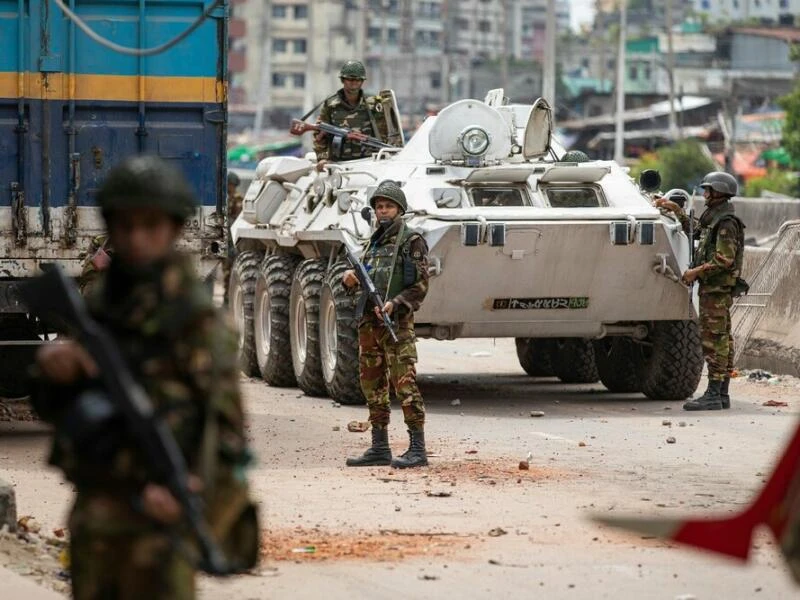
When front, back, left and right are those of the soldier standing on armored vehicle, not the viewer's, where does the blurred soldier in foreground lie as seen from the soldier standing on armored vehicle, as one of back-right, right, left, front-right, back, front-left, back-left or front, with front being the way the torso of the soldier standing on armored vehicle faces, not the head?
front

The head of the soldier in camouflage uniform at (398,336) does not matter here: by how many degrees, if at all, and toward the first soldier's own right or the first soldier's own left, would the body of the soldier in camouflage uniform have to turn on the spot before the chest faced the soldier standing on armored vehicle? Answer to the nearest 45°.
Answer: approximately 135° to the first soldier's own right

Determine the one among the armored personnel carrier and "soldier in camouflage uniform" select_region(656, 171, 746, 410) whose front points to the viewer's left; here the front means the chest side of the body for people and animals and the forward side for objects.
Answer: the soldier in camouflage uniform

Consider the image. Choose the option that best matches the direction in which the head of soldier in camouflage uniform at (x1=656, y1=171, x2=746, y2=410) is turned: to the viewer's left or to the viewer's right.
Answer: to the viewer's left

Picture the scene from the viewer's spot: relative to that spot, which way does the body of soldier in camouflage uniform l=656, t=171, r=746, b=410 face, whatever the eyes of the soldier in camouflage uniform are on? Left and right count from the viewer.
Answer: facing to the left of the viewer

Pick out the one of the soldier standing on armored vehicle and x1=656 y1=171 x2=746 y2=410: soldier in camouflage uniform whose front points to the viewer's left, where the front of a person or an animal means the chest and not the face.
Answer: the soldier in camouflage uniform

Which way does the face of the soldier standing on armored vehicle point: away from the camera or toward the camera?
toward the camera

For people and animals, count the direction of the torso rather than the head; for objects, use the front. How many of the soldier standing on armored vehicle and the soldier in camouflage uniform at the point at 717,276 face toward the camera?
1

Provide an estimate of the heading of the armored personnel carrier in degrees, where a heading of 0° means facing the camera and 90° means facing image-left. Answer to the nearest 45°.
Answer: approximately 315°

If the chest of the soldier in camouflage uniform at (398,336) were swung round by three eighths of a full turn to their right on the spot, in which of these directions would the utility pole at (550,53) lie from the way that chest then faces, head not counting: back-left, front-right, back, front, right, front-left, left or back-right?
front

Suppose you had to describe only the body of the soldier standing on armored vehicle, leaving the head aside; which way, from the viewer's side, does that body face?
toward the camera

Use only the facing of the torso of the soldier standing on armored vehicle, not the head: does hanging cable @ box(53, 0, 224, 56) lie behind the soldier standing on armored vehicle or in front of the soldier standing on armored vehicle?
in front

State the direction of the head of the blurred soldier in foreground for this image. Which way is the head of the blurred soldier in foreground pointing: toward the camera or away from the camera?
toward the camera

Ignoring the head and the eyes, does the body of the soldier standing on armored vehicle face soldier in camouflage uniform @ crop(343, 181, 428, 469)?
yes

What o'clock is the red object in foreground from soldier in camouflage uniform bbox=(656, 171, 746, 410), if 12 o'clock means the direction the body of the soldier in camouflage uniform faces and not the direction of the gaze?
The red object in foreground is roughly at 9 o'clock from the soldier in camouflage uniform.

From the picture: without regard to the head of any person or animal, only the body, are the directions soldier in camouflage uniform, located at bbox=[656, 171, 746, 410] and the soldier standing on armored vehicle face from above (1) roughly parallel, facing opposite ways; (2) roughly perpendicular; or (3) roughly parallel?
roughly perpendicular
